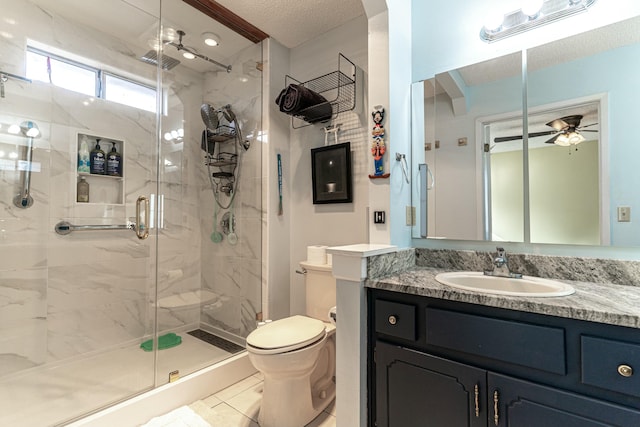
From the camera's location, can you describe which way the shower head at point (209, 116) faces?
facing the viewer and to the left of the viewer

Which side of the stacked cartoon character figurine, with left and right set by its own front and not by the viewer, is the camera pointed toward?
front

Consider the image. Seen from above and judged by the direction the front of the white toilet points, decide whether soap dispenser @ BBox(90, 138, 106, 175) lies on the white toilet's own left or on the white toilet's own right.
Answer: on the white toilet's own right

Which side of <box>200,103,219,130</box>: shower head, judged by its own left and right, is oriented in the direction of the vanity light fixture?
left

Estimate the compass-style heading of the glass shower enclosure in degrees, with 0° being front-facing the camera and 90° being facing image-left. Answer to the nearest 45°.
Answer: approximately 315°

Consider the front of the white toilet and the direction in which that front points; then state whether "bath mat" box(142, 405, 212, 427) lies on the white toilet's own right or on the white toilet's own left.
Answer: on the white toilet's own right

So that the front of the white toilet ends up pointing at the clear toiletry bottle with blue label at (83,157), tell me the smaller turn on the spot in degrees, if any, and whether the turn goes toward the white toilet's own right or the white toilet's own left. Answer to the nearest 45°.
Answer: approximately 90° to the white toilet's own right

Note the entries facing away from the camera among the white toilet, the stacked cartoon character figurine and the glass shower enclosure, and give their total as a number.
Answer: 0

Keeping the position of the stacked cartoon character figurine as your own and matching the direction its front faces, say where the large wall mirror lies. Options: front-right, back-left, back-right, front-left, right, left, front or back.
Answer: left

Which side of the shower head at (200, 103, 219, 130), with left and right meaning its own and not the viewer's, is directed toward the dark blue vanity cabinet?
left
